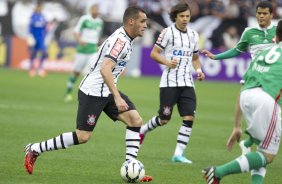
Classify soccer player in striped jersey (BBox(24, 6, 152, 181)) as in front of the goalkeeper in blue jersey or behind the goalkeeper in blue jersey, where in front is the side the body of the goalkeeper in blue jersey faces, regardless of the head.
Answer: in front

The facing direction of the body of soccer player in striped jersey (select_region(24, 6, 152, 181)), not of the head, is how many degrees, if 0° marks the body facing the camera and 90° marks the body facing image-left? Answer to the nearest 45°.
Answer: approximately 270°

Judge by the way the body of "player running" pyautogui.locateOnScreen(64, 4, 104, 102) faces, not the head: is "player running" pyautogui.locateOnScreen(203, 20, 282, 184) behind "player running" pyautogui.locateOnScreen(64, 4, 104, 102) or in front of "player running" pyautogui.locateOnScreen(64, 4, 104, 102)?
in front

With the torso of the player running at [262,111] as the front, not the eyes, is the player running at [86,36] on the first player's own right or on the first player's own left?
on the first player's own left

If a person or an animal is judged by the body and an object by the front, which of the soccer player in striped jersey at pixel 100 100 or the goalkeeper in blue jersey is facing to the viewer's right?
the soccer player in striped jersey

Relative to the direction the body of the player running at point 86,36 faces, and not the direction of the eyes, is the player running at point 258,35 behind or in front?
in front

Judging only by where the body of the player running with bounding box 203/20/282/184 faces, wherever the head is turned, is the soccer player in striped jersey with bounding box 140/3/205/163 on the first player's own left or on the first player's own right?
on the first player's own left

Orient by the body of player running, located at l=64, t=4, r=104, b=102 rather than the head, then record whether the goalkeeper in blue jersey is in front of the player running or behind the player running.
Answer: behind
